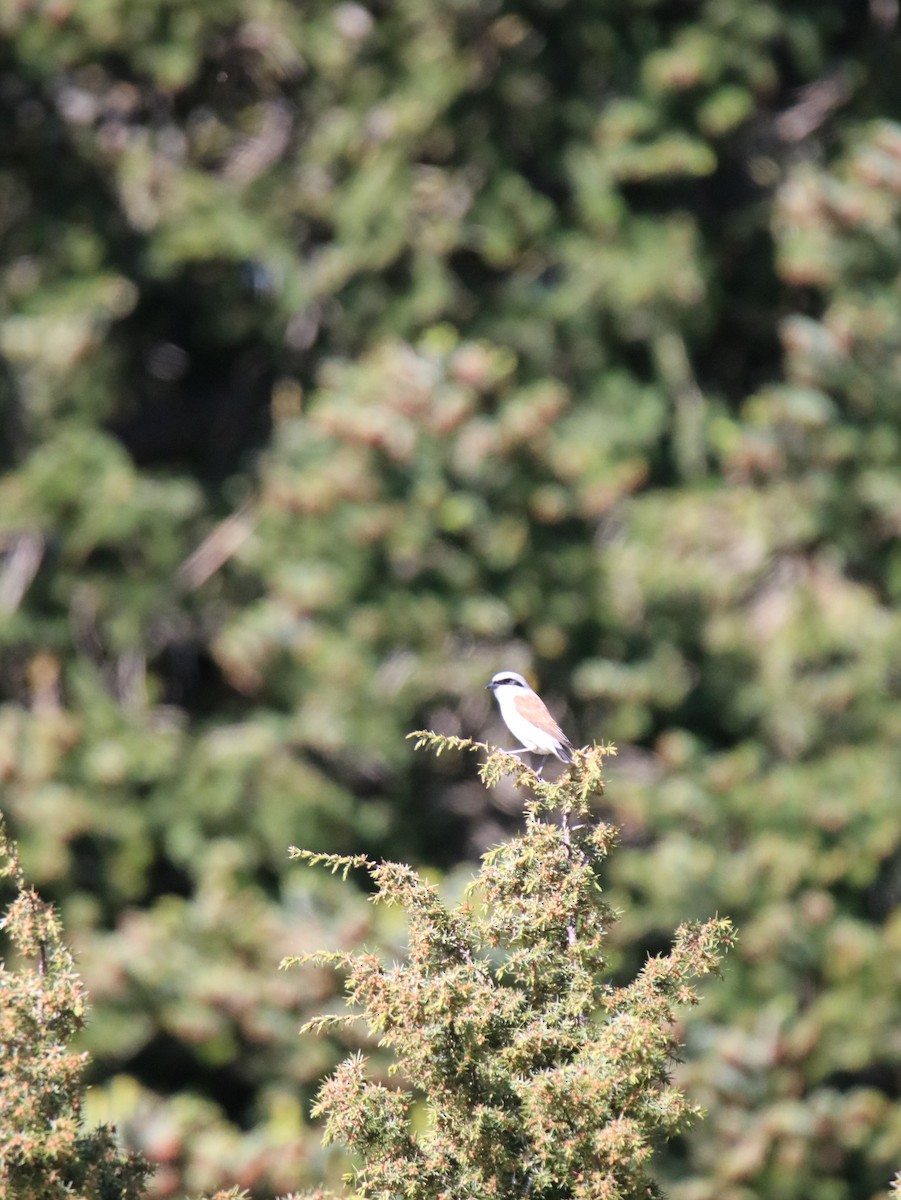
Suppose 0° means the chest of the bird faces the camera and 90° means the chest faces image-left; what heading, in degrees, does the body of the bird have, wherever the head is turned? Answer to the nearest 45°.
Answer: approximately 90°
